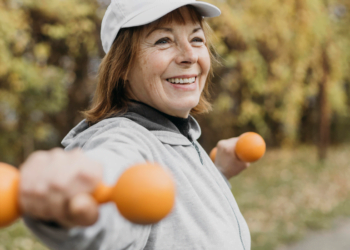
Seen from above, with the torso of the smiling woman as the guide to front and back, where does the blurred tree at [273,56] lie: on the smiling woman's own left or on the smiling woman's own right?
on the smiling woman's own left

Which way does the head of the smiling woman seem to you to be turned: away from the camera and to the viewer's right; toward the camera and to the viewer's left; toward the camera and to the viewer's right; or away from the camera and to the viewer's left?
toward the camera and to the viewer's right

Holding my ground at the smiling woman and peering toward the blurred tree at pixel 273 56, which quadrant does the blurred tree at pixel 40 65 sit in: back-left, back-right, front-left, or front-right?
front-left

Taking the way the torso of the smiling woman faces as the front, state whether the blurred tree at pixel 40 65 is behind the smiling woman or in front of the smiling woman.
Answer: behind

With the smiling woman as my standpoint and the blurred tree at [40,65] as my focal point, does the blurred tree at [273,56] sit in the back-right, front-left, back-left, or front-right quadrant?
front-right

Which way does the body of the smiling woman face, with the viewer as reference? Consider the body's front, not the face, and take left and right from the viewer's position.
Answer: facing the viewer and to the right of the viewer
